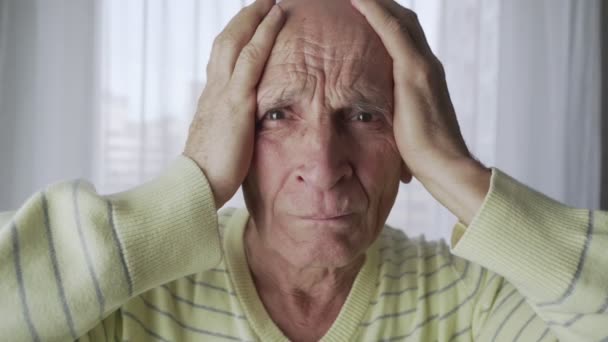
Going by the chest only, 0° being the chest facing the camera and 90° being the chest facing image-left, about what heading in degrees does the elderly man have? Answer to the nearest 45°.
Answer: approximately 0°
